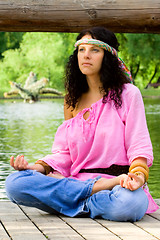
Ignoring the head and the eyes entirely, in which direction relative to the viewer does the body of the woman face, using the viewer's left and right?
facing the viewer and to the left of the viewer
